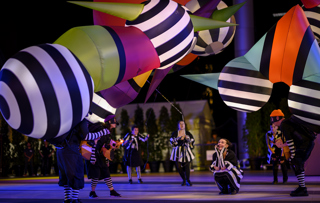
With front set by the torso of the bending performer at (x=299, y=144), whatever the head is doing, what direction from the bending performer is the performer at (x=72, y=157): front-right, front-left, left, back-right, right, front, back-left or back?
front-left

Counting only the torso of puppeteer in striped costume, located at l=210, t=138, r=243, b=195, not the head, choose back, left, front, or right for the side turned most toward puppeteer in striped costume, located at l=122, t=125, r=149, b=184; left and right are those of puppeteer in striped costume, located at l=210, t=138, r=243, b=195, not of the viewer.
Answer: right

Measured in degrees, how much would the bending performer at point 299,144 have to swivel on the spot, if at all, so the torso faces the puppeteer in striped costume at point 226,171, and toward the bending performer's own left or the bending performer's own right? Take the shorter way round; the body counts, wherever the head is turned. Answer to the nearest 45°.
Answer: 0° — they already face them

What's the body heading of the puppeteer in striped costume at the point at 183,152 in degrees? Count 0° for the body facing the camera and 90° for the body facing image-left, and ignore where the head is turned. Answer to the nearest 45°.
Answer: approximately 0°

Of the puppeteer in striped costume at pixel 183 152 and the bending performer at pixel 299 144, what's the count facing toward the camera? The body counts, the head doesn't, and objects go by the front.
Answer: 1

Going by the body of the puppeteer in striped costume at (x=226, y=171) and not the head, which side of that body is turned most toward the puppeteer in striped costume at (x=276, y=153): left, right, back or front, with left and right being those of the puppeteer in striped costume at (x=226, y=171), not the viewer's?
back

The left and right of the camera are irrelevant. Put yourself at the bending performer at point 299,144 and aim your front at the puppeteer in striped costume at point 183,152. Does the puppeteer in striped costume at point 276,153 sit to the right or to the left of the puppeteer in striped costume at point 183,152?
right

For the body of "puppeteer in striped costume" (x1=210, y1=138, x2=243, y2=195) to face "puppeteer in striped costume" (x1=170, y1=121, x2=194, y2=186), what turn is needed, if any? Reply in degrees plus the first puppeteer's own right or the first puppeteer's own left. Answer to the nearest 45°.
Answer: approximately 90° to the first puppeteer's own right

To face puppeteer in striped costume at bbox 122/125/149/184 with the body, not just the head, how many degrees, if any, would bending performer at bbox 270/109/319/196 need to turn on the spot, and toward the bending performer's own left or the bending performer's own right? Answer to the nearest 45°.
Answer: approximately 45° to the bending performer's own right

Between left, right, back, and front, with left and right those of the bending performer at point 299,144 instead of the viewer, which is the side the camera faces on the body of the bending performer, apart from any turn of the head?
left
